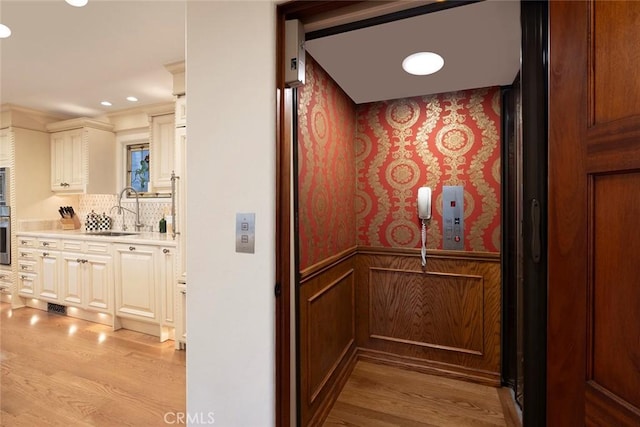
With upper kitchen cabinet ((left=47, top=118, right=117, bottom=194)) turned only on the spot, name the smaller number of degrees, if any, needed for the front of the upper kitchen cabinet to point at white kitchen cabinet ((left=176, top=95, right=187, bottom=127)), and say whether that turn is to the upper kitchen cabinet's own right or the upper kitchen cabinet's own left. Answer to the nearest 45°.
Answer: approximately 45° to the upper kitchen cabinet's own left

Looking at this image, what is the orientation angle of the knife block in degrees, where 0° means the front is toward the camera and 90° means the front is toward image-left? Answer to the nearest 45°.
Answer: approximately 45°

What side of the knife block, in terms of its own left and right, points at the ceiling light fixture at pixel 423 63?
left

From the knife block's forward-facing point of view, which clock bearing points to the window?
The window is roughly at 9 o'clock from the knife block.

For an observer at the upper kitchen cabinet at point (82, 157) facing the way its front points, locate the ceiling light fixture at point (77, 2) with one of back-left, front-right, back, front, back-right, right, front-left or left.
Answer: front-left
